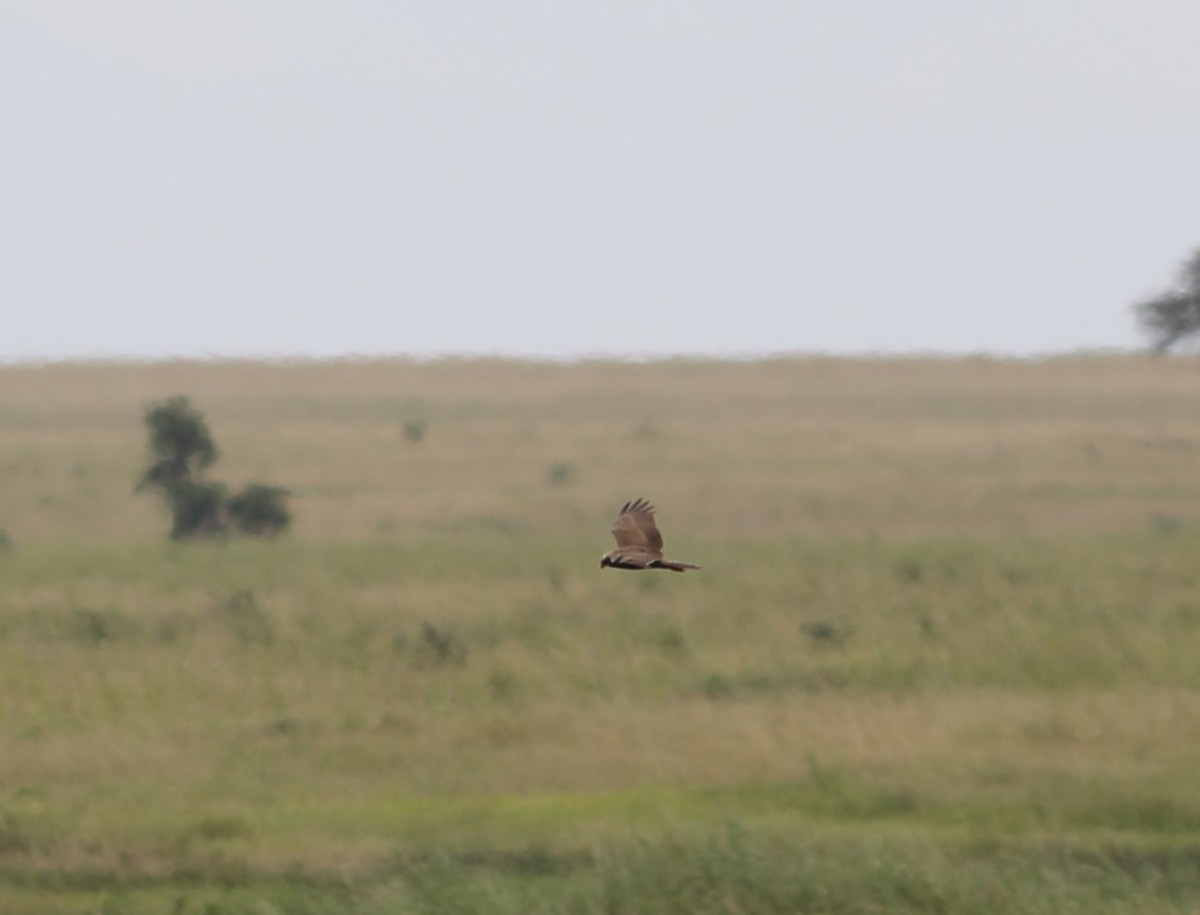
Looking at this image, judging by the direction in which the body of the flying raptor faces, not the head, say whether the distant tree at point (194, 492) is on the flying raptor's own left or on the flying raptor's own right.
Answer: on the flying raptor's own right

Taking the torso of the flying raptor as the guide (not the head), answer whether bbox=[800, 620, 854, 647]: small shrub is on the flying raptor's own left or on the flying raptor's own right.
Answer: on the flying raptor's own right

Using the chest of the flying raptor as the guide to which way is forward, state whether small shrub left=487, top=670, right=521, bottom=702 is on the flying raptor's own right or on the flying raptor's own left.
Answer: on the flying raptor's own right

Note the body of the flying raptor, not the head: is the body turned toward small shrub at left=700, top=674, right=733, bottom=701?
no

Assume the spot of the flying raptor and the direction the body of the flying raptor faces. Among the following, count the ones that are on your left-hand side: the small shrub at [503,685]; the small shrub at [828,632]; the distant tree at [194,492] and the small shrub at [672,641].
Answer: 0

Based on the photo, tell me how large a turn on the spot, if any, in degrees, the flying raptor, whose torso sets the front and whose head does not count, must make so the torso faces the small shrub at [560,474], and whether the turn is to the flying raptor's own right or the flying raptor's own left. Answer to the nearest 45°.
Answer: approximately 90° to the flying raptor's own right

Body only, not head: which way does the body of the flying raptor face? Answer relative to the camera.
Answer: to the viewer's left

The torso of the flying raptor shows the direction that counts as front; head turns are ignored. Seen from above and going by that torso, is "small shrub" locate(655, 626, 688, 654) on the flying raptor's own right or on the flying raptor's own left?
on the flying raptor's own right
